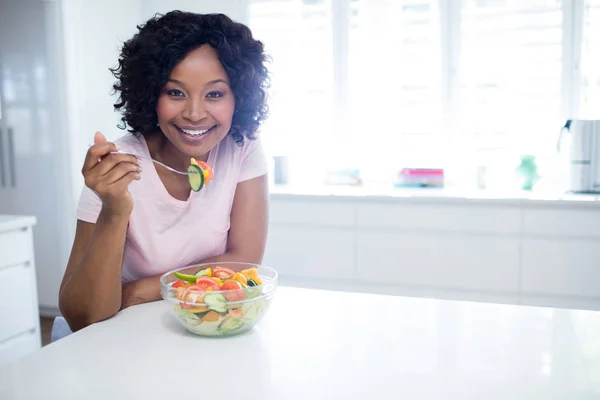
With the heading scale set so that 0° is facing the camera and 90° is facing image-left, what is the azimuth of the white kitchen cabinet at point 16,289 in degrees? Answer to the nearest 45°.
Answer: approximately 315°

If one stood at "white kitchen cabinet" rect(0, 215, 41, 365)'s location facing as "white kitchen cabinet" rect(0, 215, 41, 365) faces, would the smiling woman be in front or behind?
in front

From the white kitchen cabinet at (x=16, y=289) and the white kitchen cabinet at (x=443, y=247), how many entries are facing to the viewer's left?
0

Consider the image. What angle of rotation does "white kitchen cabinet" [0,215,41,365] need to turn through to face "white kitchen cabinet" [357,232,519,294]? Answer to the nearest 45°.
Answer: approximately 45° to its left

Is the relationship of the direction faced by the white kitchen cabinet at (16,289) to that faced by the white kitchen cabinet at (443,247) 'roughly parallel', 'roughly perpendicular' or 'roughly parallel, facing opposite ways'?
roughly perpendicular

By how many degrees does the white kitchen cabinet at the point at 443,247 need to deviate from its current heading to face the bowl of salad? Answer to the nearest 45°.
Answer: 0° — it already faces it
